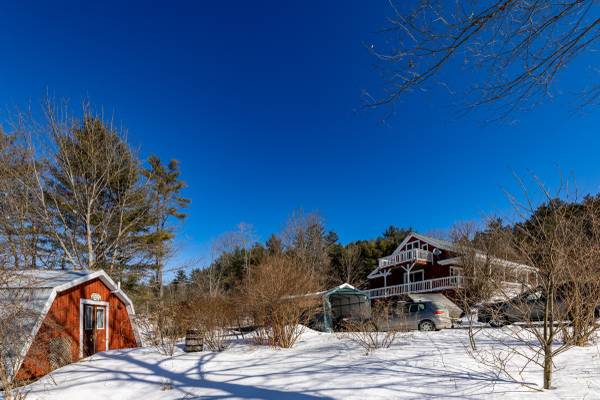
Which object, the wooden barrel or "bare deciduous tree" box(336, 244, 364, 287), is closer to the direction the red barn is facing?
the wooden barrel

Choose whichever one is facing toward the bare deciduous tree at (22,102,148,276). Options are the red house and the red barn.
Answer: the red house

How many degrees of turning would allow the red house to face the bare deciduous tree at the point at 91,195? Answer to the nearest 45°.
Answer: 0° — it already faces it

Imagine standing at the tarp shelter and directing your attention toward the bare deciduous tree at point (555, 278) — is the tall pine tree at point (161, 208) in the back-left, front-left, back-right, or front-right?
back-right

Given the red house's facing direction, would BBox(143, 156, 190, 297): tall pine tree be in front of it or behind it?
in front

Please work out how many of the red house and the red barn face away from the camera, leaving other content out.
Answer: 0

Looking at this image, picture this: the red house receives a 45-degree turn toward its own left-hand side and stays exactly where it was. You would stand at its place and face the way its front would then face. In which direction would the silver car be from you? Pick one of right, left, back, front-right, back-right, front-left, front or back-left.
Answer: front

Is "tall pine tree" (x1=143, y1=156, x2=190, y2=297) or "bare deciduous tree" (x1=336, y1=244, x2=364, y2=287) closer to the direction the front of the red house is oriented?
the tall pine tree

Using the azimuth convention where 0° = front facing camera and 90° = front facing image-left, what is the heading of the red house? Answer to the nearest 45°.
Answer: approximately 45°

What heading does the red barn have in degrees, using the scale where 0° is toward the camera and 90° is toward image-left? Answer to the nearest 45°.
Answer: approximately 315°

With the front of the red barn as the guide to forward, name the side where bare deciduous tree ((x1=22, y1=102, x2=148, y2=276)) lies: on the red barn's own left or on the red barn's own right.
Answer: on the red barn's own left

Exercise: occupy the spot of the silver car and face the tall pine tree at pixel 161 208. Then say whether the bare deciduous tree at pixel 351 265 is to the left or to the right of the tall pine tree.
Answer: right

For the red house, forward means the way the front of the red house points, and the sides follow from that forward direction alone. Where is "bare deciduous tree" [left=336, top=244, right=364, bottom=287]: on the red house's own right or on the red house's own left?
on the red house's own right
